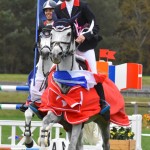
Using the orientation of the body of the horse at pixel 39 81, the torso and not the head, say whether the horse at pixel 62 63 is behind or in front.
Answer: in front

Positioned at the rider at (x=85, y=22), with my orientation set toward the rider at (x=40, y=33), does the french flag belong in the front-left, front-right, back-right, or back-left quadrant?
front-right

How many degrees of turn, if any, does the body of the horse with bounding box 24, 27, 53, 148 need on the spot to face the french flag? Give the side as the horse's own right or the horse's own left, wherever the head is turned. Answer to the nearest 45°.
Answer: approximately 135° to the horse's own left

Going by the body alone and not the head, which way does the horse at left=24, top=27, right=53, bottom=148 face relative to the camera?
toward the camera

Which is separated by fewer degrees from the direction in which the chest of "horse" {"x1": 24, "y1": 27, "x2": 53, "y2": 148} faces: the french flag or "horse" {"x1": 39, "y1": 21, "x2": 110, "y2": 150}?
the horse
